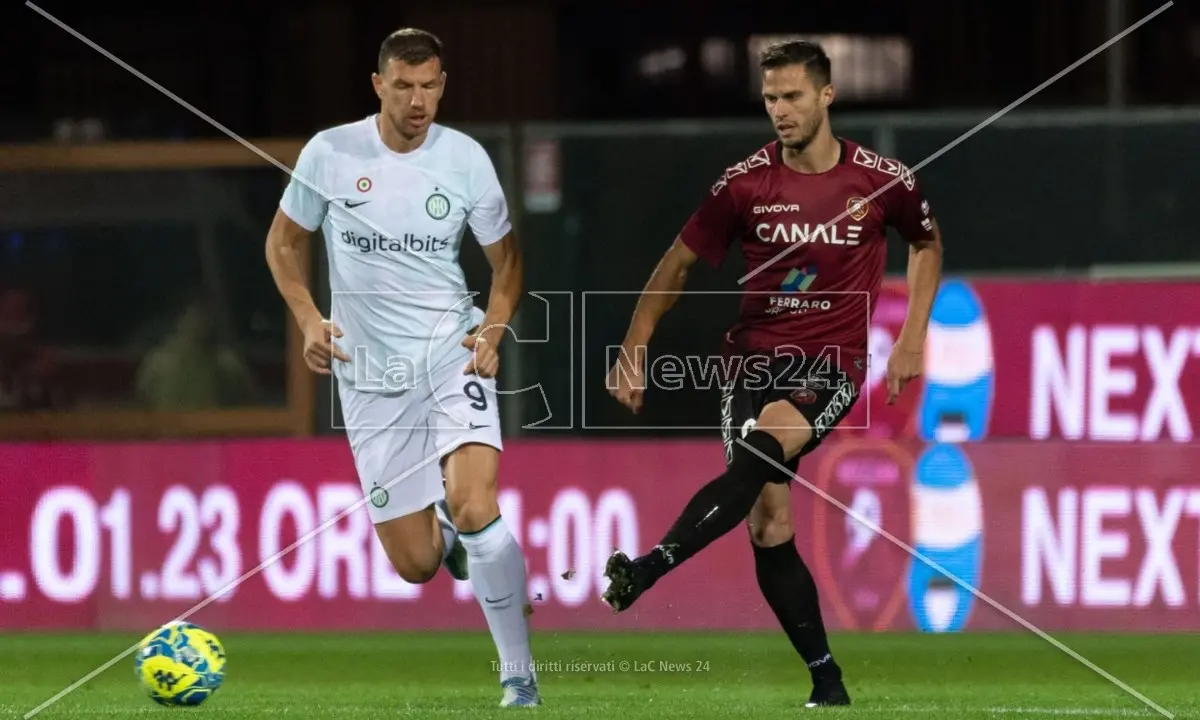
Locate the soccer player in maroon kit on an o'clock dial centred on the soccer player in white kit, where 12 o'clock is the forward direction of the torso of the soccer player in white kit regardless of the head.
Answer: The soccer player in maroon kit is roughly at 10 o'clock from the soccer player in white kit.

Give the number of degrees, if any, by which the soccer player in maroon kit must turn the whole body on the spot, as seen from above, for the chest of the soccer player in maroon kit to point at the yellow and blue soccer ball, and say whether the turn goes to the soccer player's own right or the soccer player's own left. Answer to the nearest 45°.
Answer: approximately 90° to the soccer player's own right

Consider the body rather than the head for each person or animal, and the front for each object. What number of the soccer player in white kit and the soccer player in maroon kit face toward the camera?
2

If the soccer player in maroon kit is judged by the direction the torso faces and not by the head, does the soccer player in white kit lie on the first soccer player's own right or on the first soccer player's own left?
on the first soccer player's own right
